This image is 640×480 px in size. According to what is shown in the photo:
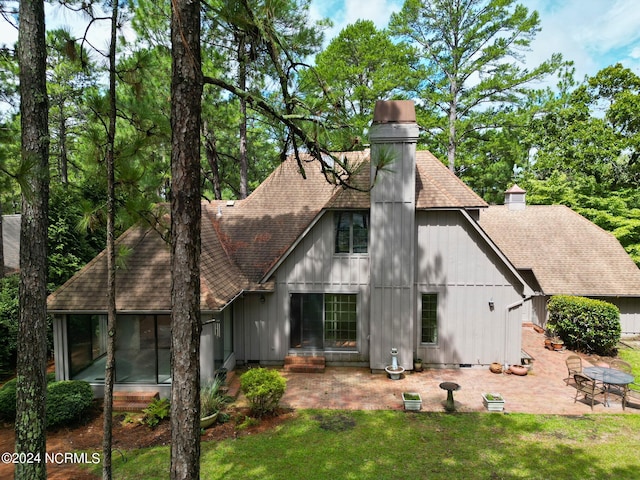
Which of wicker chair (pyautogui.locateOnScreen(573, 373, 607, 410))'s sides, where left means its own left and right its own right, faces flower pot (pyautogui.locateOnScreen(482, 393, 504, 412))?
back

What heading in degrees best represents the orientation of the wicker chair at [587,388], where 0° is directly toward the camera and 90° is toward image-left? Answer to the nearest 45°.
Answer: approximately 225°

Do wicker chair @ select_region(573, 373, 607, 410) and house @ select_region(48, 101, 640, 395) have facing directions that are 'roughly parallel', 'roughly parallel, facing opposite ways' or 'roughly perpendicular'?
roughly perpendicular

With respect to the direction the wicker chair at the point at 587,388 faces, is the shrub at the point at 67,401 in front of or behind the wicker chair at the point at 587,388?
behind

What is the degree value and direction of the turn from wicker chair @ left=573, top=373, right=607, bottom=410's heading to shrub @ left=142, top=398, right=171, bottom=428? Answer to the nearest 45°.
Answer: approximately 180°

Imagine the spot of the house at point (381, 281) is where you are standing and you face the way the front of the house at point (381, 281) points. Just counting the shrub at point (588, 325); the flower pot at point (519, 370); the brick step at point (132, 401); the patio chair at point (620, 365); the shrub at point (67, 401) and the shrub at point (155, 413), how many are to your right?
3
